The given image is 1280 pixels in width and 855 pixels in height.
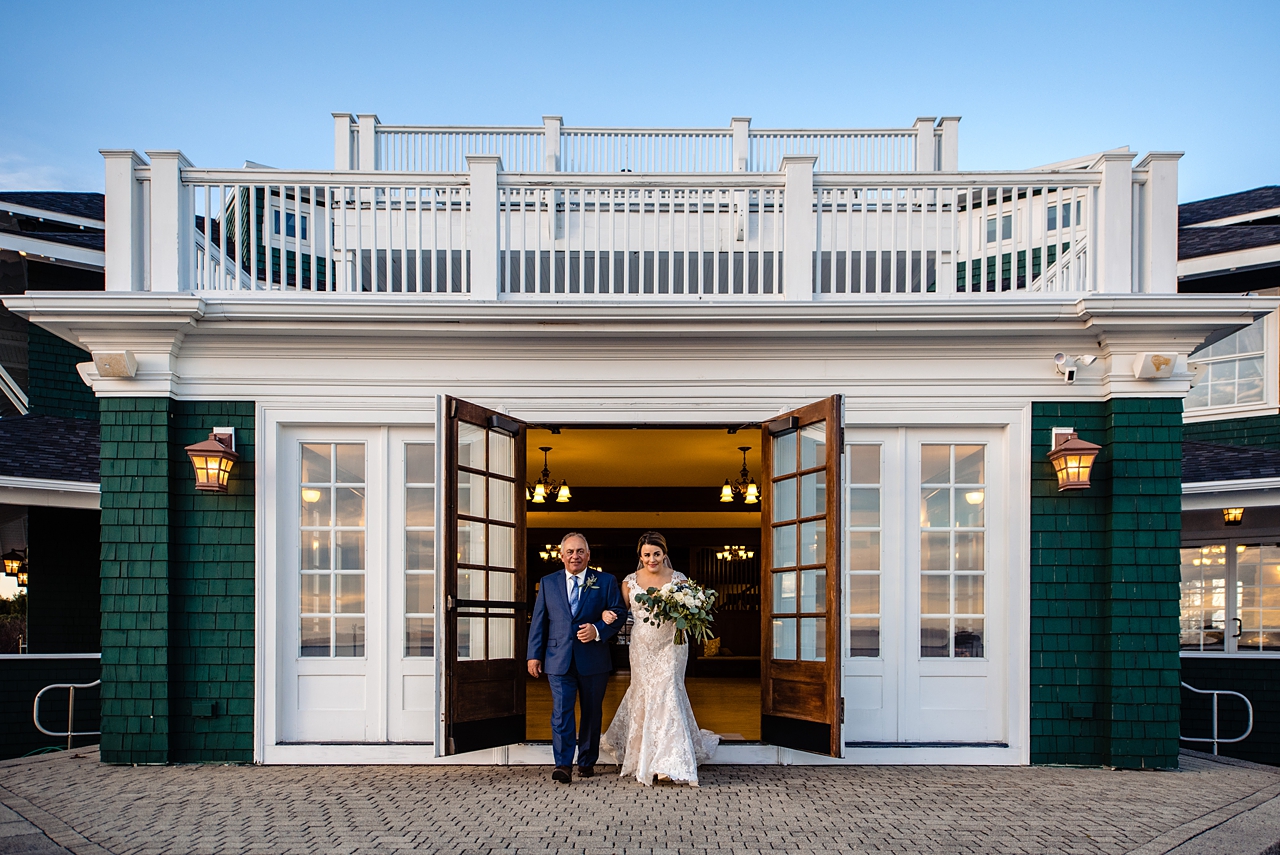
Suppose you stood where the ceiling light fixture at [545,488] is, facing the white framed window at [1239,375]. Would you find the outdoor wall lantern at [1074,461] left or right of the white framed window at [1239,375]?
right

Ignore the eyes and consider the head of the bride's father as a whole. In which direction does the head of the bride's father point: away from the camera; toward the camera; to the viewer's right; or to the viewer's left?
toward the camera

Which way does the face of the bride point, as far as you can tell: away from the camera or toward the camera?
toward the camera

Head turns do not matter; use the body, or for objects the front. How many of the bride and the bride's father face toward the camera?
2

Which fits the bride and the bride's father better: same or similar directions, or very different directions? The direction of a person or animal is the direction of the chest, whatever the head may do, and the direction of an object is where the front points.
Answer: same or similar directions

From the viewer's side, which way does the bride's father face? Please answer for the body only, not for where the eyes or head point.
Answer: toward the camera

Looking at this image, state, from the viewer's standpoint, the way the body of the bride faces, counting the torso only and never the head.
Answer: toward the camera

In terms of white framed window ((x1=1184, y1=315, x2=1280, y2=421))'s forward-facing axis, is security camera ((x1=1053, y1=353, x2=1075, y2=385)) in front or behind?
in front

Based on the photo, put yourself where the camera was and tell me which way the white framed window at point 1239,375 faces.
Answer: facing the viewer and to the left of the viewer

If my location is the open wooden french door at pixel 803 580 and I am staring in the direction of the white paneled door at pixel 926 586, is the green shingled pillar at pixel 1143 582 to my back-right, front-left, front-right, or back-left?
front-right
